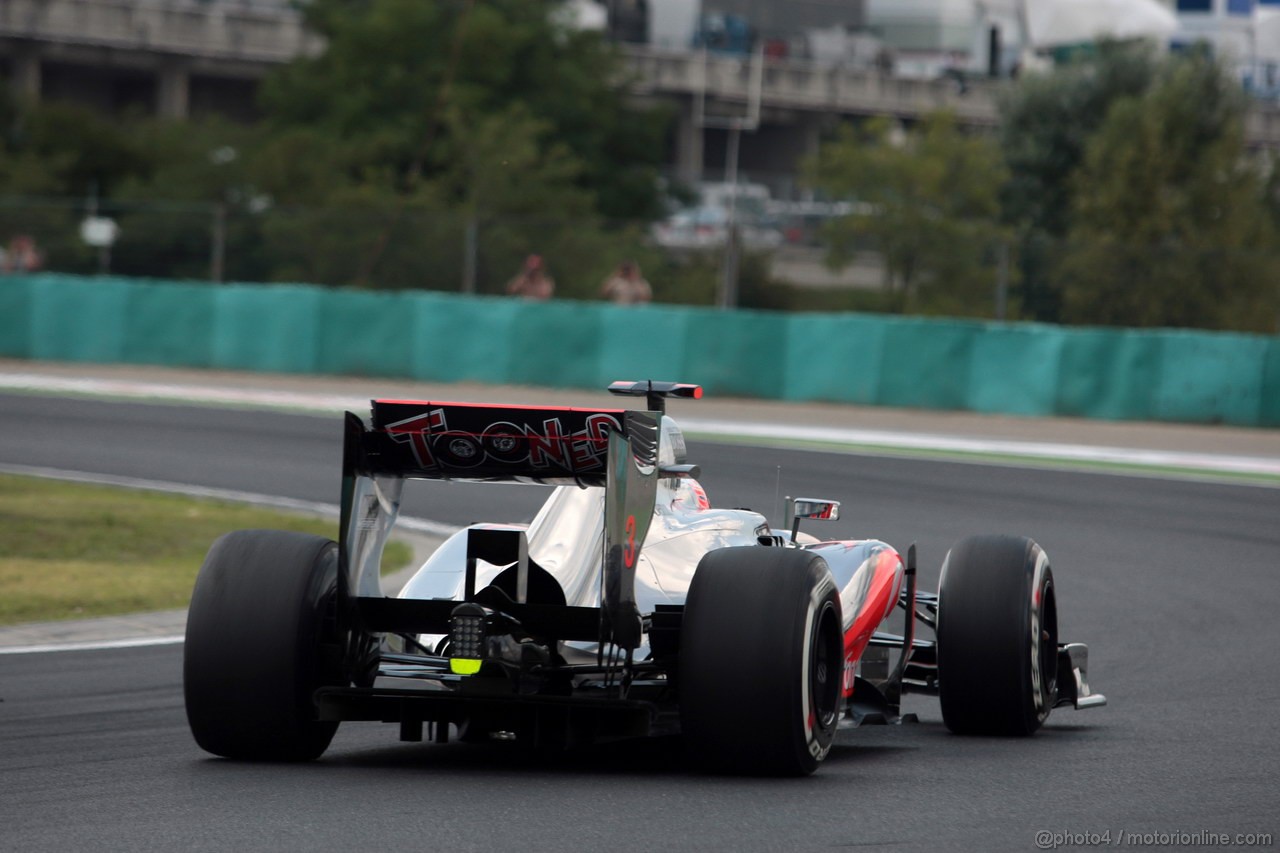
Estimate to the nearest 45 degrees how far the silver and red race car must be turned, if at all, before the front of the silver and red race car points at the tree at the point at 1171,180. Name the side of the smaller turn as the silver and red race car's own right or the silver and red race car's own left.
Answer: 0° — it already faces it

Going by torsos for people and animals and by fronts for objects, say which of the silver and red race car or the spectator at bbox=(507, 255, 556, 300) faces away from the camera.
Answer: the silver and red race car

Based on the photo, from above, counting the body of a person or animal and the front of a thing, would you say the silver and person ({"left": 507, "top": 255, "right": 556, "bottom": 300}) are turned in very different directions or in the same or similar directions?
very different directions

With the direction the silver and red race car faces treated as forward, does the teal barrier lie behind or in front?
in front

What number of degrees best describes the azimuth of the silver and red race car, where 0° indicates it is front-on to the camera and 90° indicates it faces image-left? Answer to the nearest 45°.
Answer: approximately 180°

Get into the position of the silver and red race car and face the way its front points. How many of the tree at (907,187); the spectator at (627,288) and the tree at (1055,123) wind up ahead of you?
3

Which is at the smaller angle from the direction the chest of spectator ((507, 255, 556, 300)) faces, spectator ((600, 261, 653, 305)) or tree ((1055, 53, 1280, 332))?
the spectator

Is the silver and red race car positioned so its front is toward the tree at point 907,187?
yes

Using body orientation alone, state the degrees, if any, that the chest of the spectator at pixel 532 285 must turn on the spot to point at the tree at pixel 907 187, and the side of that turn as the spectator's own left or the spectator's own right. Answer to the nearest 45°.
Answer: approximately 135° to the spectator's own left

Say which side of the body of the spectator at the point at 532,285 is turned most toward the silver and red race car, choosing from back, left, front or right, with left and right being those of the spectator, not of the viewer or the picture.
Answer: front

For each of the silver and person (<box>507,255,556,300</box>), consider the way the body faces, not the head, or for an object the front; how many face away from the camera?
1

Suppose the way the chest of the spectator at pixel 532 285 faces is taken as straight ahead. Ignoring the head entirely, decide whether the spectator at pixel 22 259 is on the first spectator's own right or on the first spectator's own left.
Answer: on the first spectator's own right

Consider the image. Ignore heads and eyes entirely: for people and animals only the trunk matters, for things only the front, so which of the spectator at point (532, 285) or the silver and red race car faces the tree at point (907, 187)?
the silver and red race car

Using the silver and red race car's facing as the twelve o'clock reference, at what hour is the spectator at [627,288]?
The spectator is roughly at 12 o'clock from the silver and red race car.
